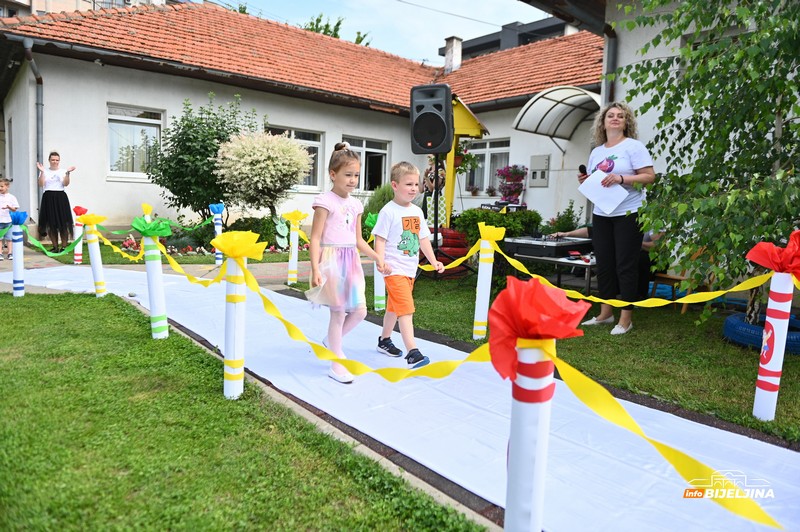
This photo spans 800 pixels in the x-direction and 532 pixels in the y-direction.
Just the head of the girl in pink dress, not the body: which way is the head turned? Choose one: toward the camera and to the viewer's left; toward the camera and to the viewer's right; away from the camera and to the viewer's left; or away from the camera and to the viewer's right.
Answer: toward the camera and to the viewer's right

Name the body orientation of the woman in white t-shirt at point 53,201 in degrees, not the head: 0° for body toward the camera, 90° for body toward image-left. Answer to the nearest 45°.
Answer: approximately 0°

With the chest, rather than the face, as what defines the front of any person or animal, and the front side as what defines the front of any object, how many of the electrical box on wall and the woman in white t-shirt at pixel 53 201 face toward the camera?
2

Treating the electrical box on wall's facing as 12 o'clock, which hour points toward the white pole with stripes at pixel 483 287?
The white pole with stripes is roughly at 12 o'clock from the electrical box on wall.

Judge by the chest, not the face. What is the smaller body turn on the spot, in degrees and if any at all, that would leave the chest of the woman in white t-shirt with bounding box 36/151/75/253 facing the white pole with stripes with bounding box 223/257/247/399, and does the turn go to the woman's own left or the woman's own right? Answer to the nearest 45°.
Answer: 0° — they already face it

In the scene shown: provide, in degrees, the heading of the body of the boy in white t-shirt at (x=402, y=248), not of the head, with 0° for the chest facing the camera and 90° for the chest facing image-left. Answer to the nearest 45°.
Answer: approximately 315°

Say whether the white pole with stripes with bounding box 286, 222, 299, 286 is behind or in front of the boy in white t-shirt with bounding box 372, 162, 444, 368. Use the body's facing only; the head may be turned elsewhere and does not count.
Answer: behind

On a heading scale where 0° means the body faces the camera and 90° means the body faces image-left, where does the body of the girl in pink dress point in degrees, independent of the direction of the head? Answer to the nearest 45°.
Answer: approximately 315°

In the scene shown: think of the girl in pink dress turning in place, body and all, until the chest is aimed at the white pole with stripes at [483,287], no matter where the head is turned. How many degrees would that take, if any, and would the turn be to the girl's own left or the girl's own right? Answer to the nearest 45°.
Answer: approximately 90° to the girl's own left
